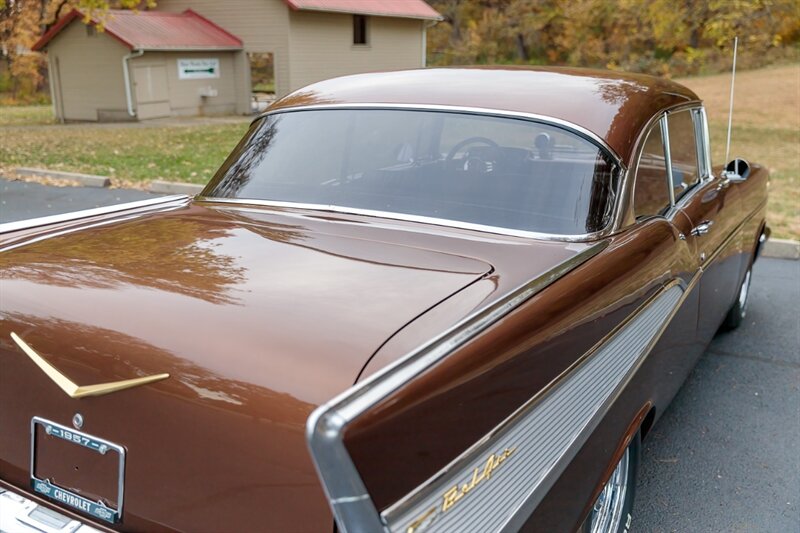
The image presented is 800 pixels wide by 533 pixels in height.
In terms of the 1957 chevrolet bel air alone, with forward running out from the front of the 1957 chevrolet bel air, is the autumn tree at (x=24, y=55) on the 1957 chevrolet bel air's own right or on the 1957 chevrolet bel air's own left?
on the 1957 chevrolet bel air's own left

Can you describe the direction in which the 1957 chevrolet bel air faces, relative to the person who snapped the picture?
facing away from the viewer and to the right of the viewer
